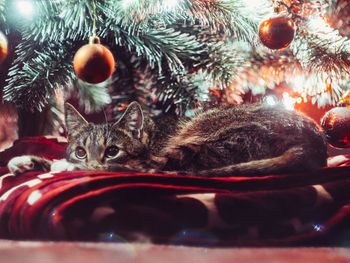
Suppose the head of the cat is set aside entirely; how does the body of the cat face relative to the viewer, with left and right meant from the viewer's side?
facing to the left of the viewer
